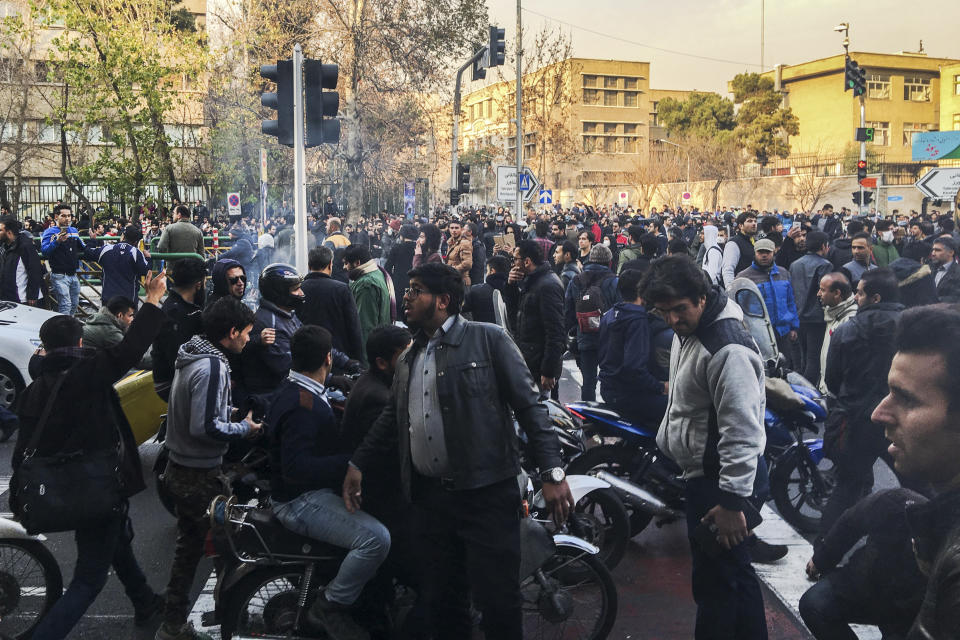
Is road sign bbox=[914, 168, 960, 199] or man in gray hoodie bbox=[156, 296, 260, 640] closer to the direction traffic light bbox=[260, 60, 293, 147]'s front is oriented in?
the man in gray hoodie

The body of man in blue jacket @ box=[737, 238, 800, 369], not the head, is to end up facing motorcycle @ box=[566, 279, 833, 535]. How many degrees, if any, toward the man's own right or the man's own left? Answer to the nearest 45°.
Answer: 0° — they already face it

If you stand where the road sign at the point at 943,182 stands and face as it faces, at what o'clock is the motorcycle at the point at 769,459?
The motorcycle is roughly at 12 o'clock from the road sign.

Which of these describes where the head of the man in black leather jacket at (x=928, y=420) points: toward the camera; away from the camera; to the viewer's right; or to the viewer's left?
to the viewer's left

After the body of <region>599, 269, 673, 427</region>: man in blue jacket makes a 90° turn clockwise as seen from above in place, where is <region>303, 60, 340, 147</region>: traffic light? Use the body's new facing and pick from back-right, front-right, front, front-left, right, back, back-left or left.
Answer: back
